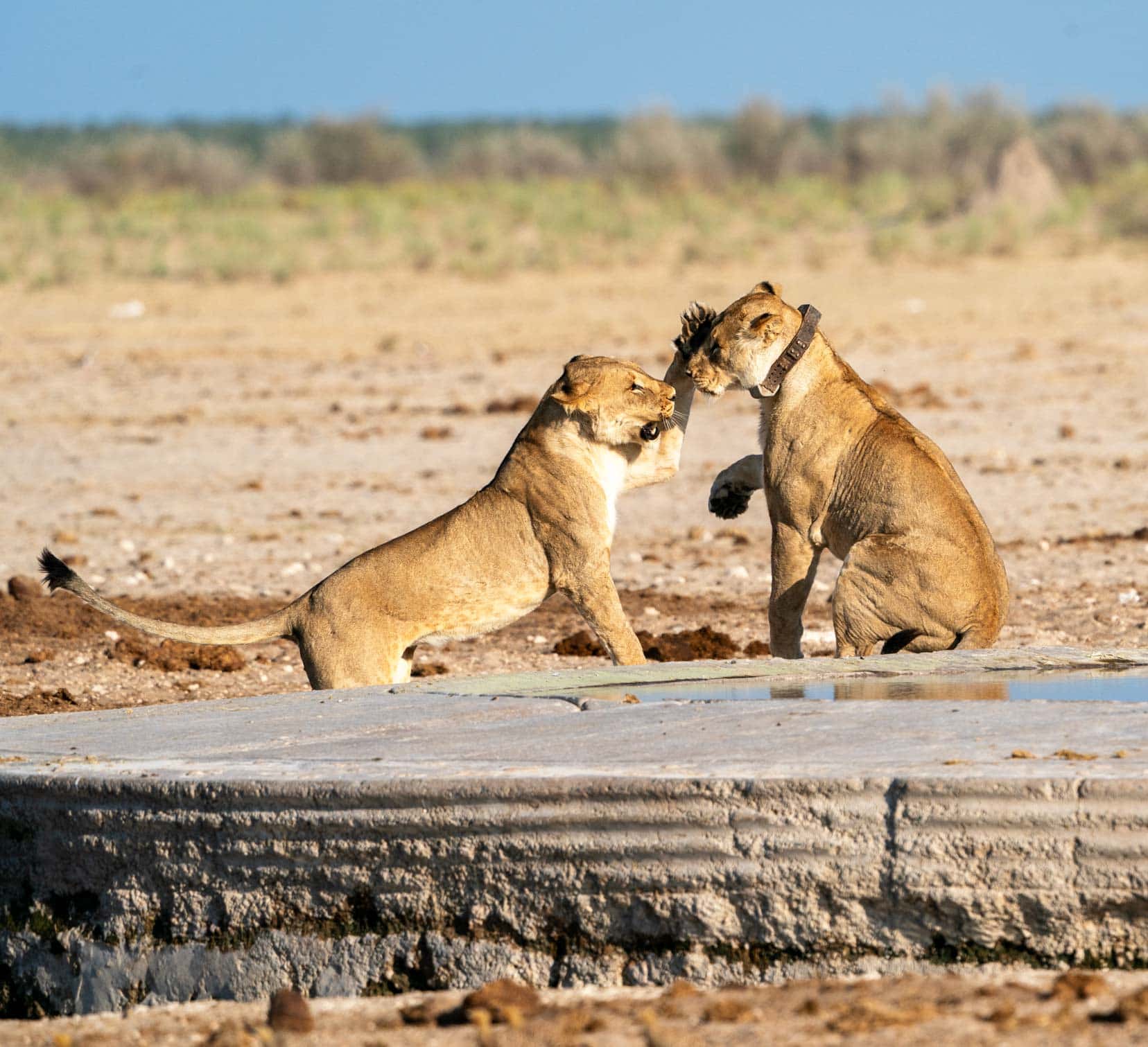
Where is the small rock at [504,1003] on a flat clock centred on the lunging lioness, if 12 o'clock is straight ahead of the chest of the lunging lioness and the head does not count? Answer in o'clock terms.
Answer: The small rock is roughly at 3 o'clock from the lunging lioness.

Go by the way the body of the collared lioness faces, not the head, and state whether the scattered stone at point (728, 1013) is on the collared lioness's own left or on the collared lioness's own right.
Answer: on the collared lioness's own left

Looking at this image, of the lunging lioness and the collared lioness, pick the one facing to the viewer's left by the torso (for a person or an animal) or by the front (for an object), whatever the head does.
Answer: the collared lioness

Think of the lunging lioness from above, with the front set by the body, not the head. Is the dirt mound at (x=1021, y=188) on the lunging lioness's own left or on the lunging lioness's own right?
on the lunging lioness's own left

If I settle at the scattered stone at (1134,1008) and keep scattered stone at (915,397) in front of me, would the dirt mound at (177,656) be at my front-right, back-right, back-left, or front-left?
front-left

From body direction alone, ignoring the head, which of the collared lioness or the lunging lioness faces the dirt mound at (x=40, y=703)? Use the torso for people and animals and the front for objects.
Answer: the collared lioness

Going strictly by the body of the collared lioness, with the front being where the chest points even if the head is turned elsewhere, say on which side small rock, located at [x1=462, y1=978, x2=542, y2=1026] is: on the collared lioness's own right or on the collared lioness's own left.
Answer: on the collared lioness's own left

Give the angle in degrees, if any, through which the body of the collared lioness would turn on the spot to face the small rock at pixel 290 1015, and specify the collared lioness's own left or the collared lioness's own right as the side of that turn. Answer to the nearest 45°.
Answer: approximately 90° to the collared lioness's own left

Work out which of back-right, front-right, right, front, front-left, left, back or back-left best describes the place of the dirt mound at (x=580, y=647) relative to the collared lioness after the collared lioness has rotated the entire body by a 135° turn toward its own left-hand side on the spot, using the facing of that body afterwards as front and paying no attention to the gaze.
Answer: back

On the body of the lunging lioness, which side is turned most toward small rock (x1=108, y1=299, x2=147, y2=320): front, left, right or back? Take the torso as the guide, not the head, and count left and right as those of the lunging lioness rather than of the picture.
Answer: left

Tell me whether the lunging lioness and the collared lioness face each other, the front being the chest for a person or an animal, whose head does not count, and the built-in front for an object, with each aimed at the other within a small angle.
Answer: yes

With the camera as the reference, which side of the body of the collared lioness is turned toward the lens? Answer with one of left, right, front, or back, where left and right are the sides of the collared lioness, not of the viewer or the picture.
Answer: left

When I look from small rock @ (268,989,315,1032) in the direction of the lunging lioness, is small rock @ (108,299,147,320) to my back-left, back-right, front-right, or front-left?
front-left

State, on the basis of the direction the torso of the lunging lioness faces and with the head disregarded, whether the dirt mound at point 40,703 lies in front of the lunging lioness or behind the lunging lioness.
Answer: behind

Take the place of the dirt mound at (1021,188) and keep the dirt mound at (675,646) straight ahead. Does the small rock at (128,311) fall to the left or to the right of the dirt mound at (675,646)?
right

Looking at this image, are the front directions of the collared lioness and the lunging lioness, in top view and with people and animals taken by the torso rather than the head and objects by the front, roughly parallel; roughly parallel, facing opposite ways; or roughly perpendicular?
roughly parallel, facing opposite ways

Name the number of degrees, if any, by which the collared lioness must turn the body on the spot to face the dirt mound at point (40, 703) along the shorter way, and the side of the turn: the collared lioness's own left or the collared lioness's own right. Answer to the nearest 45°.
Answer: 0° — it already faces it

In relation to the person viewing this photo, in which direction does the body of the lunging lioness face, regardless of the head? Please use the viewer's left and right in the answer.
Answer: facing to the right of the viewer

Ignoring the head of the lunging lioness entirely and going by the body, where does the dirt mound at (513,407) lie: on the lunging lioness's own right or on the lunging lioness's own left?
on the lunging lioness's own left

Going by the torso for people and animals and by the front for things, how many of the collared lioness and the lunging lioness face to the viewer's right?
1
